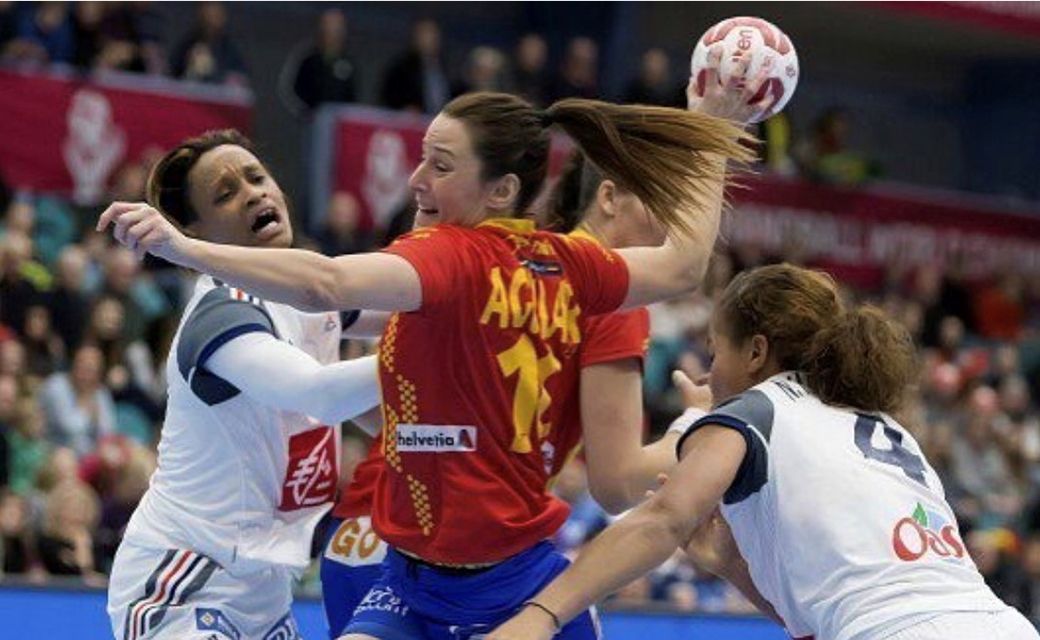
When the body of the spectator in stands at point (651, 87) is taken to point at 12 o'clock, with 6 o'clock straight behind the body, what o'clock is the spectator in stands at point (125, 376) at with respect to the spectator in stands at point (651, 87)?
the spectator in stands at point (125, 376) is roughly at 1 o'clock from the spectator in stands at point (651, 87).

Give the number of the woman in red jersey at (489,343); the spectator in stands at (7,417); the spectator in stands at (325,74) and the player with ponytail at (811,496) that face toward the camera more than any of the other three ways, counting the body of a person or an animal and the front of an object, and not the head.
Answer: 2

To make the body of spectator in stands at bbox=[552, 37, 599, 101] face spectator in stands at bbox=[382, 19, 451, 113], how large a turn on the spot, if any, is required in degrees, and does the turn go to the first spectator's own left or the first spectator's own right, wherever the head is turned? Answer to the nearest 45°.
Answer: approximately 45° to the first spectator's own right

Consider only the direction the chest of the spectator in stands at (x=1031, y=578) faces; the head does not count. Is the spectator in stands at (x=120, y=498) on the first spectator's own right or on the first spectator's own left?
on the first spectator's own right

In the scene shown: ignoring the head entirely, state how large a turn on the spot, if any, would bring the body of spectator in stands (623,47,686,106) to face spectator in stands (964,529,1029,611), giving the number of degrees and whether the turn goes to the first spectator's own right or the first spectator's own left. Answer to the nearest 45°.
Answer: approximately 45° to the first spectator's own left

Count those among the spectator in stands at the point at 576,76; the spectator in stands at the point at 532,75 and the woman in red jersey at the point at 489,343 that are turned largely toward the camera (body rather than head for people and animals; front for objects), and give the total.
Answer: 2
